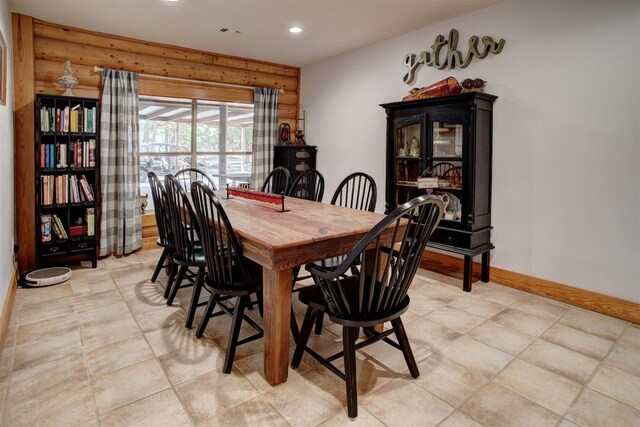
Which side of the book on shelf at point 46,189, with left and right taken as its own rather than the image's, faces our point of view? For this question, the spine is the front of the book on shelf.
front

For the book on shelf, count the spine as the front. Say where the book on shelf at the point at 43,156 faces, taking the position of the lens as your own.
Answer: facing the viewer

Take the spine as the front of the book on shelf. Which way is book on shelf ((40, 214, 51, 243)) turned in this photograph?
toward the camera

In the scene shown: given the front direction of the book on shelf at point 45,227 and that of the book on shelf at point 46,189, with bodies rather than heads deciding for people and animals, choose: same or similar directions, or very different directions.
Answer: same or similar directions

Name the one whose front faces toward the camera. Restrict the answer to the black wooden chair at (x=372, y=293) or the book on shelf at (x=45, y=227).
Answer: the book on shelf

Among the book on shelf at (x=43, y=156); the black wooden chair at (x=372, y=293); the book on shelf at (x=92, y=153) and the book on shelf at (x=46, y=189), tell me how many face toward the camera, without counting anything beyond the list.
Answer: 3

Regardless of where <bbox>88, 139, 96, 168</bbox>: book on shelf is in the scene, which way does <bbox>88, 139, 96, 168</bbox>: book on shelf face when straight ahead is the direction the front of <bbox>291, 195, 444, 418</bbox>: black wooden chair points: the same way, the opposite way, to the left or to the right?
the opposite way

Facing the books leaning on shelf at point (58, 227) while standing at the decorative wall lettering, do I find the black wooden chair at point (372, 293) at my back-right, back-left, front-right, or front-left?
front-left

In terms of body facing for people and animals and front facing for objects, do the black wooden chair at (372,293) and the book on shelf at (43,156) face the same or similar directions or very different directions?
very different directions

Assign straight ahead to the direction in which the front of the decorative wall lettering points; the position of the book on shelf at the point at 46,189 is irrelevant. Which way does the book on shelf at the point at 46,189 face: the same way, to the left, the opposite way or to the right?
to the left

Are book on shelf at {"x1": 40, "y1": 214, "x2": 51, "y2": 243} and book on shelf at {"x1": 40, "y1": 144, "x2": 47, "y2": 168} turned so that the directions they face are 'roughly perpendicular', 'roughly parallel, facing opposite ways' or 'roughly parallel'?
roughly parallel

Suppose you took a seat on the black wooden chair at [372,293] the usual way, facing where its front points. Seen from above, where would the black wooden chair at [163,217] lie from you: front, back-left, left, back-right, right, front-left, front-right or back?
front

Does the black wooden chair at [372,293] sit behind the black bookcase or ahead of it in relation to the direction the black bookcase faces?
ahead

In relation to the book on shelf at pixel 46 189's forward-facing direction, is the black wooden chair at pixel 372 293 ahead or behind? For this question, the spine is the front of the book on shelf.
ahead

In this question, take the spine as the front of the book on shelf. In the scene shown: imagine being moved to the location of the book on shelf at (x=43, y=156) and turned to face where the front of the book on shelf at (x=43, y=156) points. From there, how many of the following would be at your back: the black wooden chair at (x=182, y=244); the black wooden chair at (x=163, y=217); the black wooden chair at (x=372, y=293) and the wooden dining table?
0

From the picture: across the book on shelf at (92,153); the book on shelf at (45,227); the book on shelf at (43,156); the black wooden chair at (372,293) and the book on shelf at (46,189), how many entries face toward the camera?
4

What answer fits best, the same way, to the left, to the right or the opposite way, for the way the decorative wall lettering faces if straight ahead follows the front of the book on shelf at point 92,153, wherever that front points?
to the right
